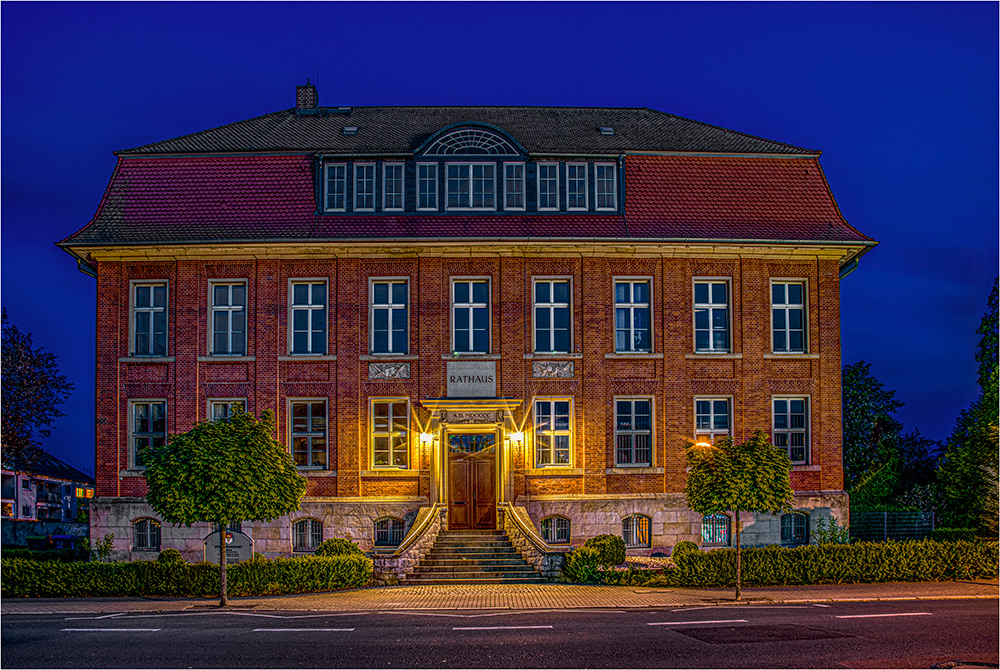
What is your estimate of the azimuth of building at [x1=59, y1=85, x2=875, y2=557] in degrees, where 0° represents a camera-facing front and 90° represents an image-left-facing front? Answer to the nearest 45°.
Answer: approximately 0°

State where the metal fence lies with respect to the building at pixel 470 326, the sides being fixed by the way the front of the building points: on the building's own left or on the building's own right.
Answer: on the building's own left

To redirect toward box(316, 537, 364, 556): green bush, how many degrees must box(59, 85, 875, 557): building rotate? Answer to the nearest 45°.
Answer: approximately 45° to its right

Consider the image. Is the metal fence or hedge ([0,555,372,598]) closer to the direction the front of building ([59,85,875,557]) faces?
the hedge
